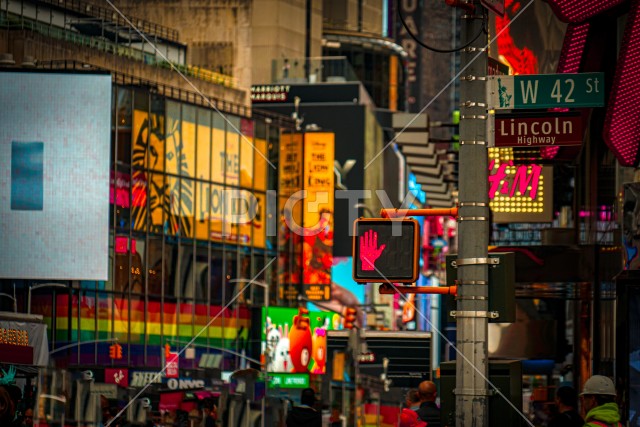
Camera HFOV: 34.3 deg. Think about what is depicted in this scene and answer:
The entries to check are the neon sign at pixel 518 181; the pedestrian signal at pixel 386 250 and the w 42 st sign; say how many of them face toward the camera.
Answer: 3

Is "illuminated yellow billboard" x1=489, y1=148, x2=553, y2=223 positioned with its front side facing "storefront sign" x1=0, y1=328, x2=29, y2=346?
no

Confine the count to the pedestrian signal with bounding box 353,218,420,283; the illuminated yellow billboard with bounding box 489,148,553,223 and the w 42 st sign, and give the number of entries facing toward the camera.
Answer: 3

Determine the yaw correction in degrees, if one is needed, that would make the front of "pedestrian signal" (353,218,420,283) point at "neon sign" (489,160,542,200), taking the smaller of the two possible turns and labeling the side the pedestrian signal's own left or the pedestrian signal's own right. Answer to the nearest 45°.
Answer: approximately 180°

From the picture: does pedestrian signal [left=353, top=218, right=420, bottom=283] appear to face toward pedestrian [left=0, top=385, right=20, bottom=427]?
no

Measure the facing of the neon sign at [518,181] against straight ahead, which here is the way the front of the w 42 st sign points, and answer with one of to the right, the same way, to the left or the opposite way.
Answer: the same way

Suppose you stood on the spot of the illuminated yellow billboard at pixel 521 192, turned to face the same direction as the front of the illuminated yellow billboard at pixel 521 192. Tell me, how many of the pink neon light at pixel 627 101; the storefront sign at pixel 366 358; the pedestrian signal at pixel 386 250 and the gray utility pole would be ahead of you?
3

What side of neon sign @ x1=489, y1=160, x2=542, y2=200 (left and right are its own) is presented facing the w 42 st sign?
front

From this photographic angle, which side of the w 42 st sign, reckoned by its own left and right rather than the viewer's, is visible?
front

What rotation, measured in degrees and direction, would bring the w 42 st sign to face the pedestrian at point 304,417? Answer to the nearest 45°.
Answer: approximately 135° to its right

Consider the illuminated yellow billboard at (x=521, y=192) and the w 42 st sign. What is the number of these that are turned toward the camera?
2

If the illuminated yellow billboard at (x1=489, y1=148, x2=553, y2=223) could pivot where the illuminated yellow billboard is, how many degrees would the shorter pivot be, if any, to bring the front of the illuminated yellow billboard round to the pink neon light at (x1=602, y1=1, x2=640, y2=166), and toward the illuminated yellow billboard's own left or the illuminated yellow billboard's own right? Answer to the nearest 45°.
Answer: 0° — it already faces it

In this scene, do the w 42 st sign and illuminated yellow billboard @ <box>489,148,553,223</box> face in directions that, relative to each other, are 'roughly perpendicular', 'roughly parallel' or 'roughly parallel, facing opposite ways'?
roughly parallel

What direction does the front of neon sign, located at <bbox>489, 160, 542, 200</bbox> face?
toward the camera

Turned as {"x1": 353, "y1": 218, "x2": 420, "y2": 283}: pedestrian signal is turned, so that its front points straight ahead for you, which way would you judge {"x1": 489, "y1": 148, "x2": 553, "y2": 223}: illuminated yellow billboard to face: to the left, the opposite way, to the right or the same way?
the same way

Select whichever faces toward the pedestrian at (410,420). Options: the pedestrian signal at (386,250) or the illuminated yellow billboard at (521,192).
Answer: the illuminated yellow billboard

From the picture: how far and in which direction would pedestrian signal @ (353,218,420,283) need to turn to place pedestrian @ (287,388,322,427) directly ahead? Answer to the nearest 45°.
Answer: approximately 180°
